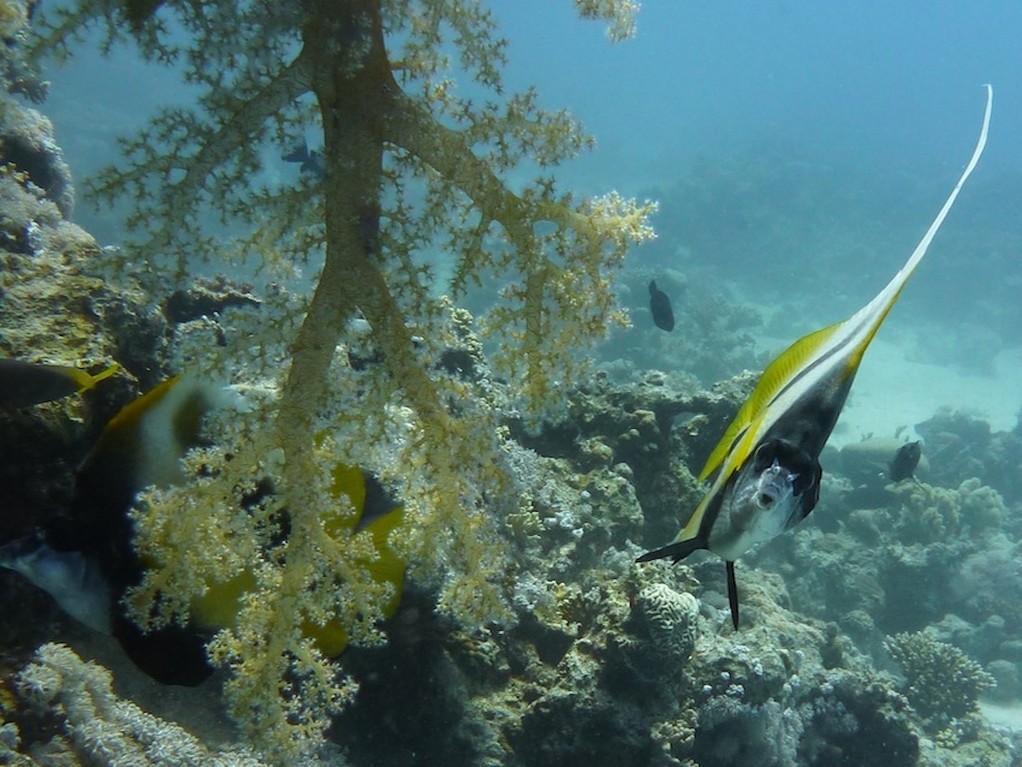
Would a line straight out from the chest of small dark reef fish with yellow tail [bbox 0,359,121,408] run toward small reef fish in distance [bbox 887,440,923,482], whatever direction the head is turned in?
no

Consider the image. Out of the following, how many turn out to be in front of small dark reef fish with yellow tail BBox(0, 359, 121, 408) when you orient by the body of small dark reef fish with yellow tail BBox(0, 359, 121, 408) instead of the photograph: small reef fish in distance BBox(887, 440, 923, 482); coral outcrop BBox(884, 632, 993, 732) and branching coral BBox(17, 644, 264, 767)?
0

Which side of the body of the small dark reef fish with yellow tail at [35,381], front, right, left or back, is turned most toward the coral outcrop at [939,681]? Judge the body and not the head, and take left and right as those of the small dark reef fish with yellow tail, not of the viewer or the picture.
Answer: back

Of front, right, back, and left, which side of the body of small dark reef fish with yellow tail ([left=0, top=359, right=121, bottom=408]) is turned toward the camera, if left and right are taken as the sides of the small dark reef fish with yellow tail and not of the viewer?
left

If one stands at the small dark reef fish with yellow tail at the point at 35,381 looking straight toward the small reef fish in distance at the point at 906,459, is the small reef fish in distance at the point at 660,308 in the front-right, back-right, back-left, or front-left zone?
front-left

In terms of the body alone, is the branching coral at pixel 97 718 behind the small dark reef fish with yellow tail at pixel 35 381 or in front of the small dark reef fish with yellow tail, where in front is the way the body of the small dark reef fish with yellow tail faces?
behind
